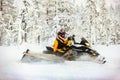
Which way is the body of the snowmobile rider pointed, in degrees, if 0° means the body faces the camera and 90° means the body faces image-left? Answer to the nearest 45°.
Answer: approximately 315°
